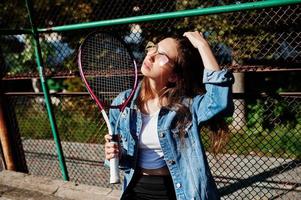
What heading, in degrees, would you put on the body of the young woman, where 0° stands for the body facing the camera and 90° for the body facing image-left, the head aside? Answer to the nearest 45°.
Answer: approximately 45°

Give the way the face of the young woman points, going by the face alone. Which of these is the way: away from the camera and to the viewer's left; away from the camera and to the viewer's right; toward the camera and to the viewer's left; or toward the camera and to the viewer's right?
toward the camera and to the viewer's left
